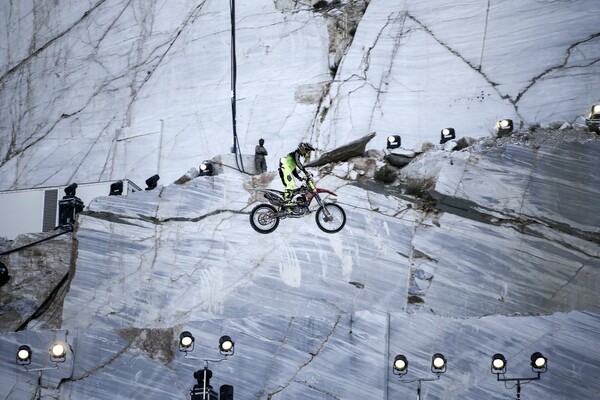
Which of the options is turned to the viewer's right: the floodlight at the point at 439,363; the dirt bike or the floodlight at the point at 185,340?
the dirt bike

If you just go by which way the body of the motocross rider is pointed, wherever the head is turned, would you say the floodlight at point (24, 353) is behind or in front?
behind

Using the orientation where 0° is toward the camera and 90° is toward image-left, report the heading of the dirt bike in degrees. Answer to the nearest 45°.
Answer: approximately 270°

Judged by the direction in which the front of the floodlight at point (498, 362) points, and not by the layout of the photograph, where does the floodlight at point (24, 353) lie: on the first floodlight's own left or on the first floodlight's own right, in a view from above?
on the first floodlight's own right

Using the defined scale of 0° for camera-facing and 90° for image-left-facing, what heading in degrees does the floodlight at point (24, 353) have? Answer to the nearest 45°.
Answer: approximately 0°

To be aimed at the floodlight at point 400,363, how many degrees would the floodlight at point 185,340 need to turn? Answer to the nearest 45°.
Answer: approximately 90° to its left

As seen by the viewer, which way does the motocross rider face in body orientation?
to the viewer's right

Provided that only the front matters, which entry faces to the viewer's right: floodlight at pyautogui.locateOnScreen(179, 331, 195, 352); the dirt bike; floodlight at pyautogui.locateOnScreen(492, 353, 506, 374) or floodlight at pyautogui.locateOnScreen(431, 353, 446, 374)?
the dirt bike

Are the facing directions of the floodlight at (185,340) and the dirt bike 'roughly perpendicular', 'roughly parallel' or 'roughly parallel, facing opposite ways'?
roughly perpendicular

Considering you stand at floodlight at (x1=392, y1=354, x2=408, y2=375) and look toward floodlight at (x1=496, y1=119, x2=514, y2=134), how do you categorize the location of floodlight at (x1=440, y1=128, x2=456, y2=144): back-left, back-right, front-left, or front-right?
front-left

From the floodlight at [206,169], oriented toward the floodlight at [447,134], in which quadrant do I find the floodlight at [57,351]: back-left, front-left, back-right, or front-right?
back-right

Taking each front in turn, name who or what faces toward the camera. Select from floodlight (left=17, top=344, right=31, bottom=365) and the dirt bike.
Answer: the floodlight
